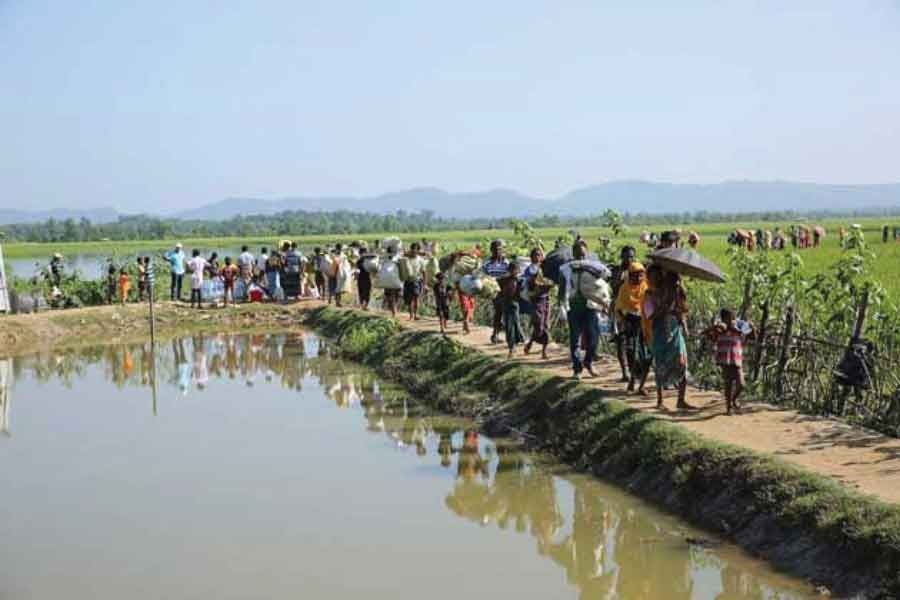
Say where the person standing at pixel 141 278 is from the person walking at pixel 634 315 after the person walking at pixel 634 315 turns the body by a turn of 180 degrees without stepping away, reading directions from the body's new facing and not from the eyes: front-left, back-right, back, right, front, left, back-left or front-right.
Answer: front

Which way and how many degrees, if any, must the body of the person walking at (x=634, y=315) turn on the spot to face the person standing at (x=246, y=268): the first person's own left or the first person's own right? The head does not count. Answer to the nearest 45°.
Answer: approximately 180°

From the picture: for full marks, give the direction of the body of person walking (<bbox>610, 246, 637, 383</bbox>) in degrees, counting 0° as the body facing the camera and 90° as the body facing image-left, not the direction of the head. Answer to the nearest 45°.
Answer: approximately 315°

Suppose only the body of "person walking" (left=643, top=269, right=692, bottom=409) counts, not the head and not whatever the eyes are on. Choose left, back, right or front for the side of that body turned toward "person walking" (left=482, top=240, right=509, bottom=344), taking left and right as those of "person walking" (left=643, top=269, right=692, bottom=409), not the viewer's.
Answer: back

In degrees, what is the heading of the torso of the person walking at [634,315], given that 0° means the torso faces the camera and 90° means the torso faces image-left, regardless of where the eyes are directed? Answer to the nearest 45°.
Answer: approximately 315°

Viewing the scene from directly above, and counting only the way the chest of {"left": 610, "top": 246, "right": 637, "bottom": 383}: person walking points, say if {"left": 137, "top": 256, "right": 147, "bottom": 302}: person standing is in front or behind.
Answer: behind

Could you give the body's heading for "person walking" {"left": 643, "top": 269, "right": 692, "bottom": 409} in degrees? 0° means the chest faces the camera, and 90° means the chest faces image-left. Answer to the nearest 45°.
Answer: approximately 315°

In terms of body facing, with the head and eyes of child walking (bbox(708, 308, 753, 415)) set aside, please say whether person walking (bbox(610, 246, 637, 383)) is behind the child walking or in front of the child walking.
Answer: behind

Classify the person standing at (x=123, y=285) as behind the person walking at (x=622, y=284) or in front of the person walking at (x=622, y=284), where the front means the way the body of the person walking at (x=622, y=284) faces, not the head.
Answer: behind
